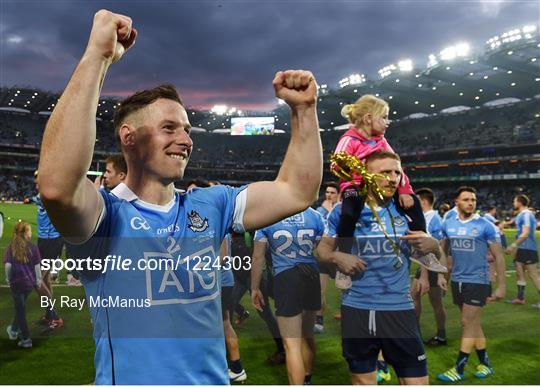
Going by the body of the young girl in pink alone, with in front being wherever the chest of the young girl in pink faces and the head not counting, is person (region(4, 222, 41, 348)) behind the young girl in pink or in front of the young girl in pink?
behind

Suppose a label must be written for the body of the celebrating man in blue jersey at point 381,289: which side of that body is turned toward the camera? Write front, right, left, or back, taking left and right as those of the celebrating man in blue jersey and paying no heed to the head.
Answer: front

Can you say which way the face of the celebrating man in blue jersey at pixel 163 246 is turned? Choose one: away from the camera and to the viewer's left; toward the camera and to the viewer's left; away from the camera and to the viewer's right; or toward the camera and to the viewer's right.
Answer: toward the camera and to the viewer's right

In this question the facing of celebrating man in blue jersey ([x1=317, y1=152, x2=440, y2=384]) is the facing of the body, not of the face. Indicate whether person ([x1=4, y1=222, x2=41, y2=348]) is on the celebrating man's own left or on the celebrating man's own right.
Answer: on the celebrating man's own right

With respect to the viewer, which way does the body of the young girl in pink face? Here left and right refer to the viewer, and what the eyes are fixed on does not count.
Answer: facing the viewer and to the right of the viewer
